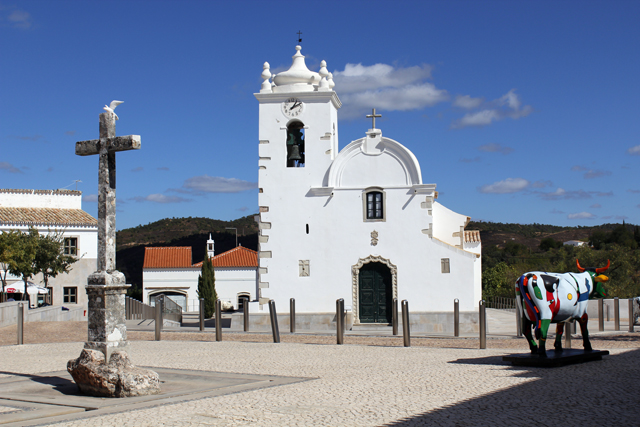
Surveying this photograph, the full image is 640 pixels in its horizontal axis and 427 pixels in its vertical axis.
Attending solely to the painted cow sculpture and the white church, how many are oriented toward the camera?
1

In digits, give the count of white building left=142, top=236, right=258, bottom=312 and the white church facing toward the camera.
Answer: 2

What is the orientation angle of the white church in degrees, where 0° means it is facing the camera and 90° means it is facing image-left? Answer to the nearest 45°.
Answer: approximately 0°

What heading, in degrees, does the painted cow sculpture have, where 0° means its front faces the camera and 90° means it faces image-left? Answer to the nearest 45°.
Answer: approximately 225°

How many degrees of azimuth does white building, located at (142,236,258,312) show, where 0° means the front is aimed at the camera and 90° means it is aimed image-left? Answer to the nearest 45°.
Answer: approximately 0°

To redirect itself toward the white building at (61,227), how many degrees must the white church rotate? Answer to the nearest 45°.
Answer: approximately 135° to its right

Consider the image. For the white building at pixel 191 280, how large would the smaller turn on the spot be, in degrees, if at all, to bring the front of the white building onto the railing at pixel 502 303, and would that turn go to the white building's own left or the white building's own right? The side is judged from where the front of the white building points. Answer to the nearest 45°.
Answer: approximately 45° to the white building's own left
